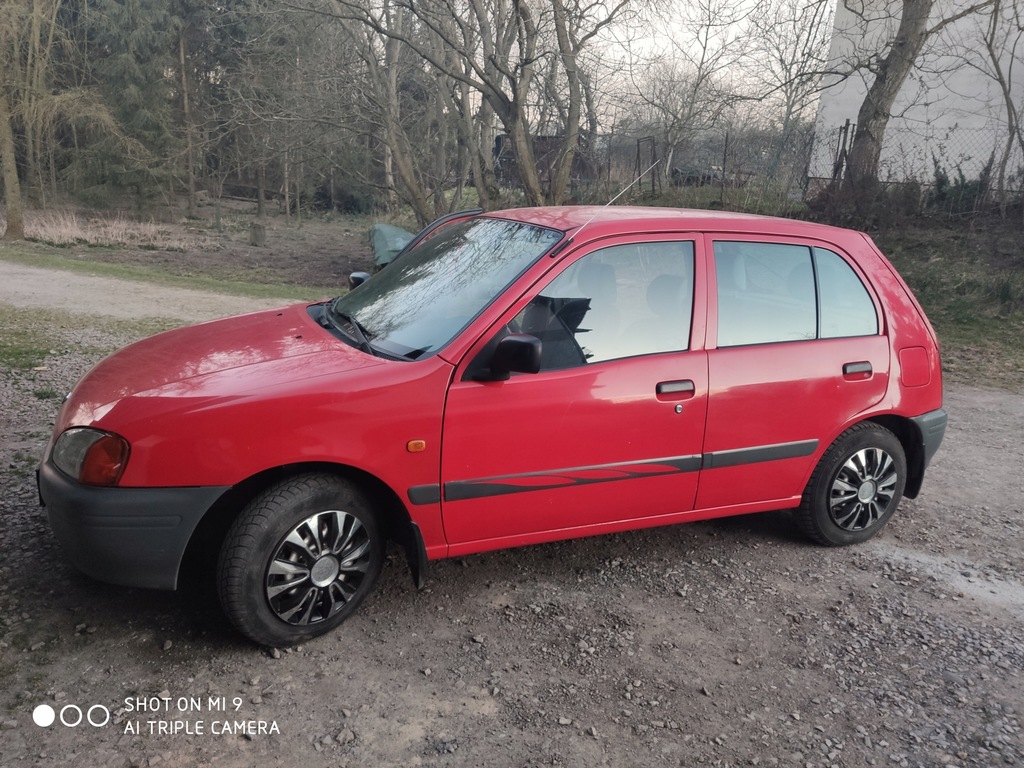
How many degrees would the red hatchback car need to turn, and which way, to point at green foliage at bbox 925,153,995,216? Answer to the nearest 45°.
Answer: approximately 180°

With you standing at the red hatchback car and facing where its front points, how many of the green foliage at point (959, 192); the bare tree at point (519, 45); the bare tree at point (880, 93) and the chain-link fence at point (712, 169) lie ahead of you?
0

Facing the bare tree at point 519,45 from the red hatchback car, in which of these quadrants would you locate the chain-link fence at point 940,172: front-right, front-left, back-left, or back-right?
front-right

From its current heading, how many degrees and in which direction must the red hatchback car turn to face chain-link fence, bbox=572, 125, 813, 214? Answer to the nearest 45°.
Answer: approximately 135° to its right

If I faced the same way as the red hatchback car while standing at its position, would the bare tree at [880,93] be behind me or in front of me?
behind

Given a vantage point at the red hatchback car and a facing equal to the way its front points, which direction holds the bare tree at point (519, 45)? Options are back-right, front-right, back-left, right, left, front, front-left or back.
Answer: back-right

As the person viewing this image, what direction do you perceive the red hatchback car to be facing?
facing the viewer and to the left of the viewer

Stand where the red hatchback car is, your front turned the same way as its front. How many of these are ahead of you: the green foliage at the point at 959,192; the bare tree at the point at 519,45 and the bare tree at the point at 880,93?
0
